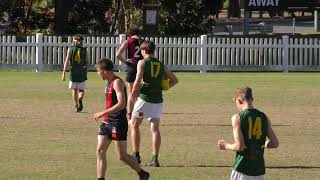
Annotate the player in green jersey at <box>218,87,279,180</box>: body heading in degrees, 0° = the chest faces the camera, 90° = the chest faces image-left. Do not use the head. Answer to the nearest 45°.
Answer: approximately 135°

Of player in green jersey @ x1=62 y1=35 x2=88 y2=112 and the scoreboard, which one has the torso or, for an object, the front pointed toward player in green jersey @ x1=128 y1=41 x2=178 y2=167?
the scoreboard

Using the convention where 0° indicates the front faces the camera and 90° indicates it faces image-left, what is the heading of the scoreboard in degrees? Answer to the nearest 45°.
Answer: approximately 0°

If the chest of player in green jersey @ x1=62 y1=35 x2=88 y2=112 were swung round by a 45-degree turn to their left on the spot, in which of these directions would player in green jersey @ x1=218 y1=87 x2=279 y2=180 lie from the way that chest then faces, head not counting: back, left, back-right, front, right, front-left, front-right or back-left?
back-left

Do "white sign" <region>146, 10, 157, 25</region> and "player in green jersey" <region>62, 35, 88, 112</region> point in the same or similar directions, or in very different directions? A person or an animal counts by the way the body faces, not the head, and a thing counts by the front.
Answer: very different directions

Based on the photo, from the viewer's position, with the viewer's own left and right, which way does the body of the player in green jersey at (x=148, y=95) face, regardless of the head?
facing away from the viewer and to the left of the viewer

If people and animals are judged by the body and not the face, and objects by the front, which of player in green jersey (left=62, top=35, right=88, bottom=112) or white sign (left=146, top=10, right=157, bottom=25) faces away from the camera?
the player in green jersey

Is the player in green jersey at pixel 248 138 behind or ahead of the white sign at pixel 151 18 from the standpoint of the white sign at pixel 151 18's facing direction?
ahead

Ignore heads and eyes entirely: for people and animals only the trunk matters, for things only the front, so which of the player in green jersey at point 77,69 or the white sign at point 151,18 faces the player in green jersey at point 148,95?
the white sign

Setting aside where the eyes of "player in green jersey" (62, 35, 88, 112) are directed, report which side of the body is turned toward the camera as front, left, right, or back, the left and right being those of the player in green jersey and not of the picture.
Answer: back

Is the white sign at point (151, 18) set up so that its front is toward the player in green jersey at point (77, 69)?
yes

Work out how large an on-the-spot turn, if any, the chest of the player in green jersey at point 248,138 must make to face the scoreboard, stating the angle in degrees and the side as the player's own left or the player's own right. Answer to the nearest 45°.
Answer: approximately 45° to the player's own right

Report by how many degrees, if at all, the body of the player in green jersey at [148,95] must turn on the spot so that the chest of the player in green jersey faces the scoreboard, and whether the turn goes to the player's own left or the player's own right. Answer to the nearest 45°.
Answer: approximately 45° to the player's own right

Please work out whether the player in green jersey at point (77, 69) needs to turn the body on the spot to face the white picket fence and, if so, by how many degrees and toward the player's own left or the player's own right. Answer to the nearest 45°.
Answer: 0° — they already face it

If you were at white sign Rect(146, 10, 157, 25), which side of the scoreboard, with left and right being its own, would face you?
right
